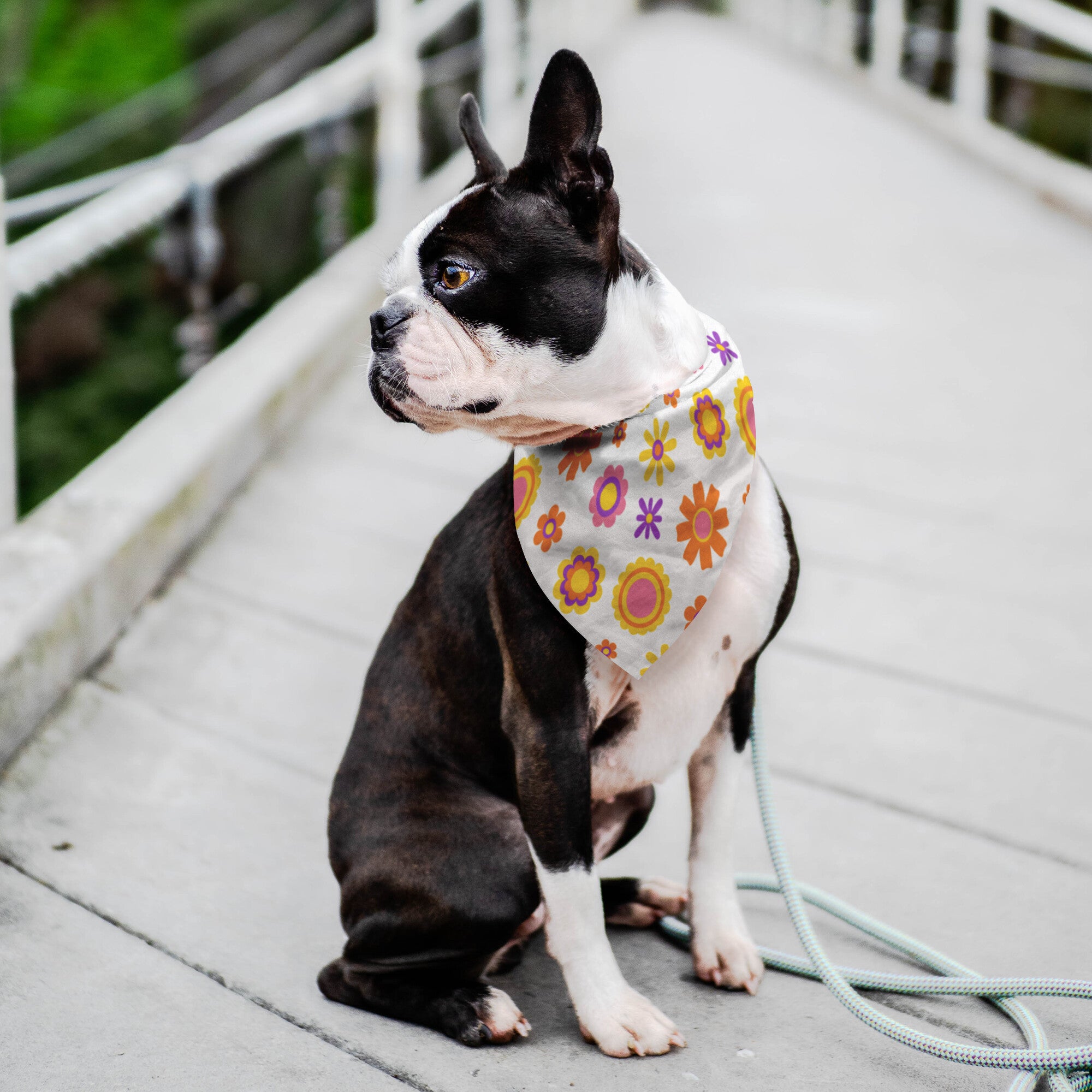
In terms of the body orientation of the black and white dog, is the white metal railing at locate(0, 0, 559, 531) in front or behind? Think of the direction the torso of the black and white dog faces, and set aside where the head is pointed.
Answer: behind

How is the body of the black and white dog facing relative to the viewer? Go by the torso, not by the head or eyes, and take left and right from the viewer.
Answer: facing the viewer and to the right of the viewer
